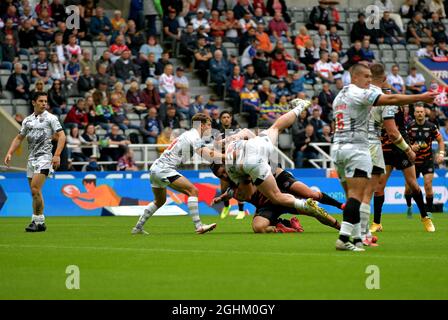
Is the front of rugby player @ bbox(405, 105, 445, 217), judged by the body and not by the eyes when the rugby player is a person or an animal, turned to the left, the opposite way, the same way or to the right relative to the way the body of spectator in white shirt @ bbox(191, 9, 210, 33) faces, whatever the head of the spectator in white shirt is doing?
the same way

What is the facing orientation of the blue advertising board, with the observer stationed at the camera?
facing the viewer

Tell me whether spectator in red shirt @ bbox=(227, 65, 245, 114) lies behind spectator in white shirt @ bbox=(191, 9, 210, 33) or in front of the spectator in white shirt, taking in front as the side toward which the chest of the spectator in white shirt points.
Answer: in front

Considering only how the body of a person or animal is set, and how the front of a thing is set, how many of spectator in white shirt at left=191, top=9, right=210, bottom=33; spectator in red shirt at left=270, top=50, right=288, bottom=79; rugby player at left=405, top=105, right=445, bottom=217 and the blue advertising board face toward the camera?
4

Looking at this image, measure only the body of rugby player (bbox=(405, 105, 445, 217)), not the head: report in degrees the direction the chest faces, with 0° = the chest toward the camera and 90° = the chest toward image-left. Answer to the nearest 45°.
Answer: approximately 0°

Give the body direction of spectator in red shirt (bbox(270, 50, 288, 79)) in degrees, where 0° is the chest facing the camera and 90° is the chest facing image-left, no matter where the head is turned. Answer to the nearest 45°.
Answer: approximately 0°

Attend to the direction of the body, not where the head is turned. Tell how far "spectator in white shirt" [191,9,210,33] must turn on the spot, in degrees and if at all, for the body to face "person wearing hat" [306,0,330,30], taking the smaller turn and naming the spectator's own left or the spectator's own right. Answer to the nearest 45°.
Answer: approximately 135° to the spectator's own left

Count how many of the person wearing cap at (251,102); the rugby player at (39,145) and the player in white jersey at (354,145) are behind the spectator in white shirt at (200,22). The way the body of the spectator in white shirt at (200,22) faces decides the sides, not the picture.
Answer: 0

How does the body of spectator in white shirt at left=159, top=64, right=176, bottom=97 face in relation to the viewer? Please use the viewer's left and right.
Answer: facing the viewer and to the left of the viewer

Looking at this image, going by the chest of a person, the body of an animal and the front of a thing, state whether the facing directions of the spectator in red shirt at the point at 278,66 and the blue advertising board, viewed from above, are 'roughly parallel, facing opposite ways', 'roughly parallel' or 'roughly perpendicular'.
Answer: roughly parallel

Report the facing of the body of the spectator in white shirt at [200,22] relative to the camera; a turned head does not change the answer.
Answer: toward the camera

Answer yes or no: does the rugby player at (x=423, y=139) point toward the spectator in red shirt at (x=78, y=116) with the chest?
no

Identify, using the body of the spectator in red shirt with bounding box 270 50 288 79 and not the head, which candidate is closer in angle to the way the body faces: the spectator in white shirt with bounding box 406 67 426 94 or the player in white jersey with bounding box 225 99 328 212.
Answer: the player in white jersey

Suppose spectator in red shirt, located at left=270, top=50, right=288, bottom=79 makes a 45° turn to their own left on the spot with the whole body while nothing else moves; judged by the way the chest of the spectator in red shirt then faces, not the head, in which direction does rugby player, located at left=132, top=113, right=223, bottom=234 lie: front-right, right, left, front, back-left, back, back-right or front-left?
front-right

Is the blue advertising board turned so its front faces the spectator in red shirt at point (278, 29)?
no

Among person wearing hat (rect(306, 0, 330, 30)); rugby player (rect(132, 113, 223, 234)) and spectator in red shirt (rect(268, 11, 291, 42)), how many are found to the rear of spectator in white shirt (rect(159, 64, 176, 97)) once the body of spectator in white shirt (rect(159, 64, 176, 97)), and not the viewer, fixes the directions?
2
